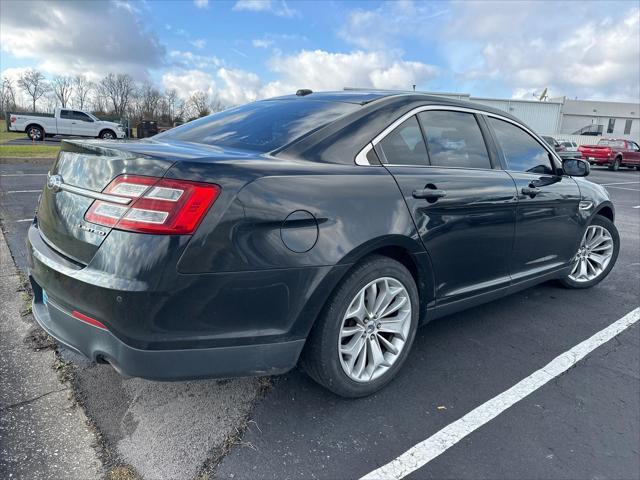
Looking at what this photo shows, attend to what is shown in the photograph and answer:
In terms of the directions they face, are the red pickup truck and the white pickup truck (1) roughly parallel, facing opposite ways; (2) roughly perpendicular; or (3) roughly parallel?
roughly parallel

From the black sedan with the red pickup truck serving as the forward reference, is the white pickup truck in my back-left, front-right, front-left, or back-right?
front-left

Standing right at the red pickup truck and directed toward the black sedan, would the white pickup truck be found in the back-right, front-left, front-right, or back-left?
front-right

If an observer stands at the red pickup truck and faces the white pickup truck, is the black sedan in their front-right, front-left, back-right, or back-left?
front-left

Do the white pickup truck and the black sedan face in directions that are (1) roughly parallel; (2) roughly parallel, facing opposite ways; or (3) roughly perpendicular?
roughly parallel

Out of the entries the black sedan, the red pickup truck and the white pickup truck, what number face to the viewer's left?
0

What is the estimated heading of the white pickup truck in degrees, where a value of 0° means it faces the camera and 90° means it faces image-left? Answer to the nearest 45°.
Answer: approximately 270°

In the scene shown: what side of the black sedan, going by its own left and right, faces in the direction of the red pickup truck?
front

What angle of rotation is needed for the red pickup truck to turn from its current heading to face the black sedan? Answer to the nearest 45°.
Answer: approximately 135° to its right

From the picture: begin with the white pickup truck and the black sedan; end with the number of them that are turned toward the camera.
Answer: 0

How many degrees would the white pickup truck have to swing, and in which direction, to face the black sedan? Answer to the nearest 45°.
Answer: approximately 90° to its right

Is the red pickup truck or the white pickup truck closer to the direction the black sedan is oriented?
the red pickup truck

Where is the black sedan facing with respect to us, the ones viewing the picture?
facing away from the viewer and to the right of the viewer

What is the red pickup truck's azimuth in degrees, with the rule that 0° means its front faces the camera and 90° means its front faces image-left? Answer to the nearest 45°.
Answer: approximately 225°

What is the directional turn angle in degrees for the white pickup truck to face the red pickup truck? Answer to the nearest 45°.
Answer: approximately 45° to its right

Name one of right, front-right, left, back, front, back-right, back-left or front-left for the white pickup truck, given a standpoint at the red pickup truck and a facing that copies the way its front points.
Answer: back

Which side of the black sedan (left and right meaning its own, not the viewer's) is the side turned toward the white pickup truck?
left
